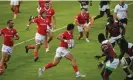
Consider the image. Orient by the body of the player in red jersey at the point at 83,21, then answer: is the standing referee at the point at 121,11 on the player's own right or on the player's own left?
on the player's own left

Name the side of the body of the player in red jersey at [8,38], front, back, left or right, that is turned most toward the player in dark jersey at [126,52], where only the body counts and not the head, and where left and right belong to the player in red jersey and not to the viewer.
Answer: front

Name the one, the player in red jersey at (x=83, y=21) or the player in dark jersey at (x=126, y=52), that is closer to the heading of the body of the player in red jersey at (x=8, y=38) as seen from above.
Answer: the player in dark jersey

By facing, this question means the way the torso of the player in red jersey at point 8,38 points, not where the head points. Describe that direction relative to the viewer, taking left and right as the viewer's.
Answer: facing the viewer and to the right of the viewer

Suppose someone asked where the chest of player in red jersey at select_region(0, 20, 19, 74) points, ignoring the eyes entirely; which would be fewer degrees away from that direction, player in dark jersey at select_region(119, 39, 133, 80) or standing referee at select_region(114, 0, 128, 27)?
the player in dark jersey

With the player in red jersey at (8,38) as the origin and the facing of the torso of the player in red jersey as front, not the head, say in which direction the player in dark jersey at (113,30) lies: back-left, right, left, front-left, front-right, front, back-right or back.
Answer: front-left

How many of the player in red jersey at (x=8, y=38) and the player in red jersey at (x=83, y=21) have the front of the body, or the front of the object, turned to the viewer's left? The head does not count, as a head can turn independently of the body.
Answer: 0

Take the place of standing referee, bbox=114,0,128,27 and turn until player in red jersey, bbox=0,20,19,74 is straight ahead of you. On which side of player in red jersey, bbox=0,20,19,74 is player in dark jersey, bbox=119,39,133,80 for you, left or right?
left
